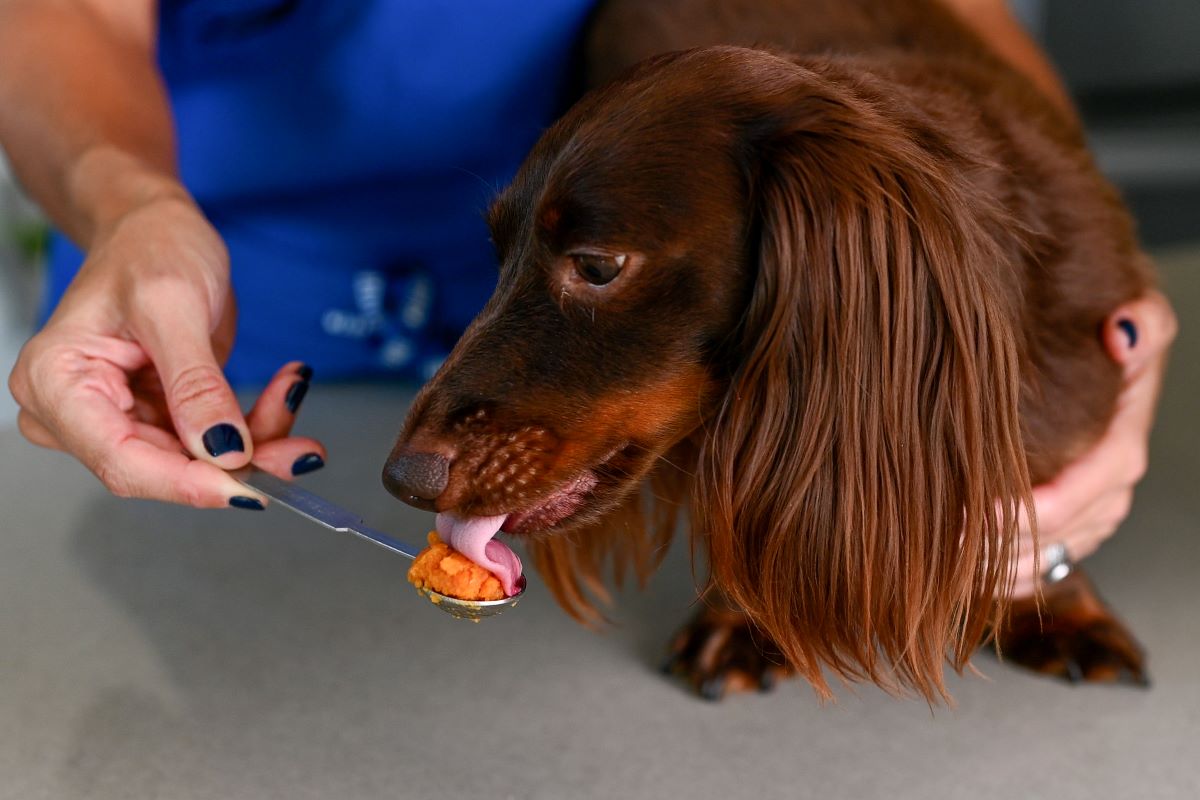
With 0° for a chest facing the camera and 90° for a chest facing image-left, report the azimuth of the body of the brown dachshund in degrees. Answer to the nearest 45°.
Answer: approximately 45°
